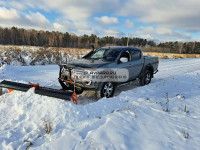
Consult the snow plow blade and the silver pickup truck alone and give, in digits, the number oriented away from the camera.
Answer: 0

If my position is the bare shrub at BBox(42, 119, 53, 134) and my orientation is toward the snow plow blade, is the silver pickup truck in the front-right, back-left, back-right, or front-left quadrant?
front-right

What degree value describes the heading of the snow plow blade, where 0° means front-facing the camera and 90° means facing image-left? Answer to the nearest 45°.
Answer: approximately 45°

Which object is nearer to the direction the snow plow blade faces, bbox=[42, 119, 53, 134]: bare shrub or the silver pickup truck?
the bare shrub

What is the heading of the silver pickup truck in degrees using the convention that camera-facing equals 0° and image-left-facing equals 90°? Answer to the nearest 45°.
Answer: approximately 45°

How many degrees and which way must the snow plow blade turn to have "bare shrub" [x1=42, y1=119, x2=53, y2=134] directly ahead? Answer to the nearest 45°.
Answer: approximately 45° to its left

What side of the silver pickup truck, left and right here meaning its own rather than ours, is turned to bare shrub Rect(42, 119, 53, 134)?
front
